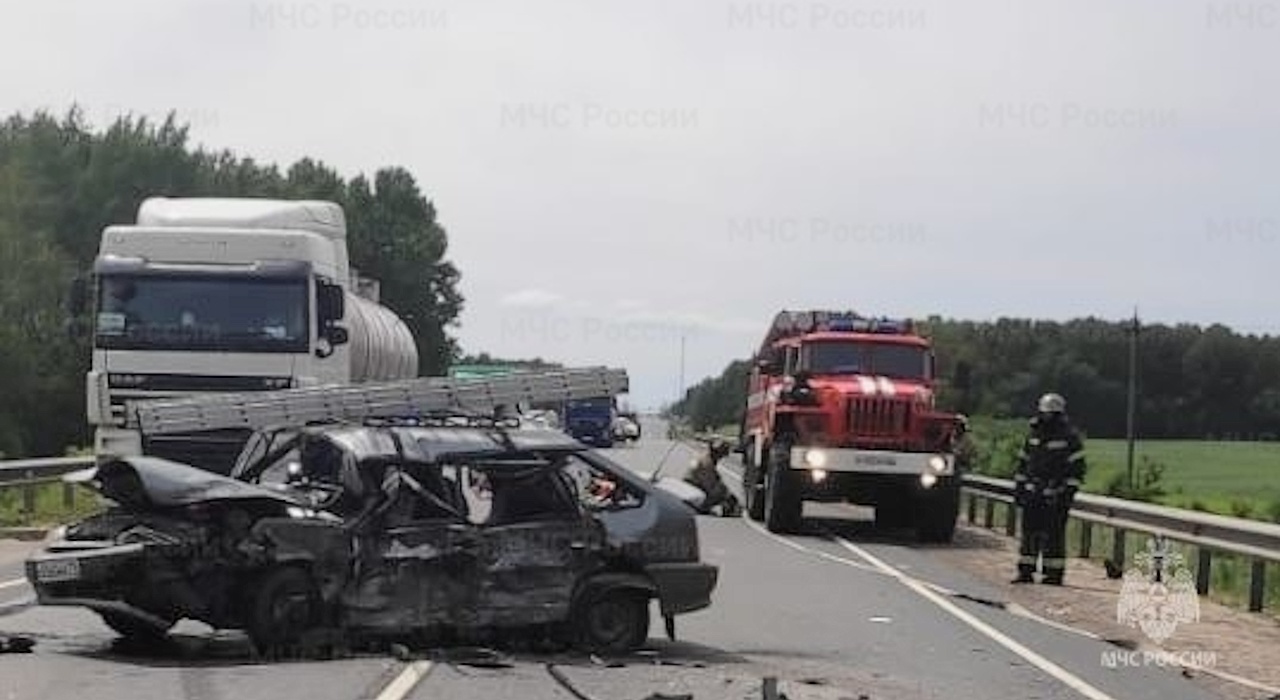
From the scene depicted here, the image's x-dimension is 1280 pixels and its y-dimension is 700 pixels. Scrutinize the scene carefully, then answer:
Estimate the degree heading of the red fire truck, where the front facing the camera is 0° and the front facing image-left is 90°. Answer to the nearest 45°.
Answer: approximately 0°

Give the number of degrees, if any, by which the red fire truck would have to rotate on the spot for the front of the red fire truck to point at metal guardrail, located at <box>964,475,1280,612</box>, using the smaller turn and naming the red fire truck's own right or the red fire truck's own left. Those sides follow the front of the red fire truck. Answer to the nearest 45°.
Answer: approximately 45° to the red fire truck's own left

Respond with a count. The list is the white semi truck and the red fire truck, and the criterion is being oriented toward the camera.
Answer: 2

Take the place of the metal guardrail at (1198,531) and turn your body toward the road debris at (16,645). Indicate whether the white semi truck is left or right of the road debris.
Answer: right

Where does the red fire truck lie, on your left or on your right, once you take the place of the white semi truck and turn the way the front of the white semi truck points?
on your left

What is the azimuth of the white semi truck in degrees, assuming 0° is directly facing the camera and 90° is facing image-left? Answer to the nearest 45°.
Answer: approximately 0°

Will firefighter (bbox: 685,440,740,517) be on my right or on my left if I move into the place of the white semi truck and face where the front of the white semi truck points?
on my left

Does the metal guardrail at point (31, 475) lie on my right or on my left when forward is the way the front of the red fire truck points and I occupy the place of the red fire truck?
on my right

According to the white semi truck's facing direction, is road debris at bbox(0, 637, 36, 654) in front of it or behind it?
in front

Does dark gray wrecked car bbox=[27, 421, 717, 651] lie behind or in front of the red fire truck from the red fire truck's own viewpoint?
in front

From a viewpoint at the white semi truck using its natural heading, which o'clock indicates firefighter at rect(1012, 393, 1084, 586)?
The firefighter is roughly at 10 o'clock from the white semi truck.
